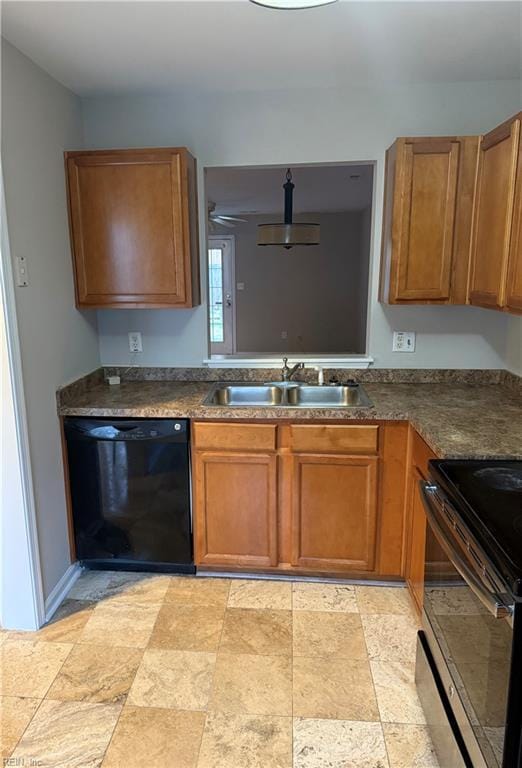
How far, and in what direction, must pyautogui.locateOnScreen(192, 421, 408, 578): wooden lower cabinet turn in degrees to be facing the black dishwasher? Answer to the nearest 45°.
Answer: approximately 90° to its right

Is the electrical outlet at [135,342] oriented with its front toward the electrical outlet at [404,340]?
no

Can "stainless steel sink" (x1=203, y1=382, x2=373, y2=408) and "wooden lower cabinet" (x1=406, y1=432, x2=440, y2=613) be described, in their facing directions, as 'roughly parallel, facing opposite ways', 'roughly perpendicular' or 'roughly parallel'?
roughly perpendicular

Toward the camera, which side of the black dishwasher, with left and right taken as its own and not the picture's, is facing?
front

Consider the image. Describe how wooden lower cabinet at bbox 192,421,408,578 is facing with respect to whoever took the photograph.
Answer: facing the viewer

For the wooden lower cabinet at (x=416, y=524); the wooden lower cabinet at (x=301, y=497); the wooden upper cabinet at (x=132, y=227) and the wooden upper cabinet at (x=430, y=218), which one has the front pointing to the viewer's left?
the wooden lower cabinet at (x=416, y=524)

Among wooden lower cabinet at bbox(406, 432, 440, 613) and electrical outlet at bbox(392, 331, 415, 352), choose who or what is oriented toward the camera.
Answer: the electrical outlet

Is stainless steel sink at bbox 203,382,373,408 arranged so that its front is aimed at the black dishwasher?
no

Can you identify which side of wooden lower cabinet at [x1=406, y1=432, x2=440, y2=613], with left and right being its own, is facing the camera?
left

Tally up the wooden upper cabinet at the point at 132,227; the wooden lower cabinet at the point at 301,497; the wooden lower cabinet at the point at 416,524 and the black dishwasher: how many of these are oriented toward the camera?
3

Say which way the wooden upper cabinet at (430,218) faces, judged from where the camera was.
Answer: facing the viewer

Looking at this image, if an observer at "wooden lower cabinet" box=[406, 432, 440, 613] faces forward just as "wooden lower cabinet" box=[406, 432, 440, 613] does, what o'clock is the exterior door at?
The exterior door is roughly at 2 o'clock from the wooden lower cabinet.
